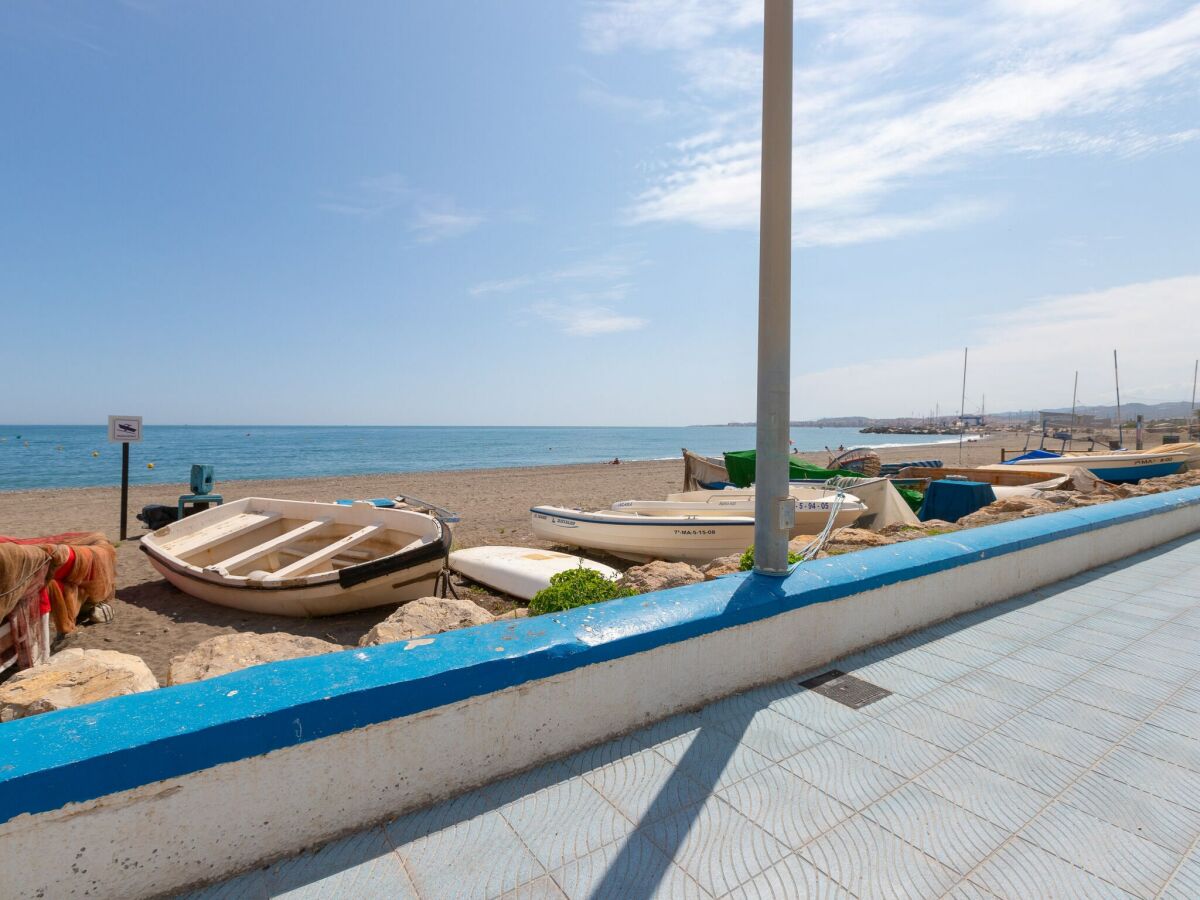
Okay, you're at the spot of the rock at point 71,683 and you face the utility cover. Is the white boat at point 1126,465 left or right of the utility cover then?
left

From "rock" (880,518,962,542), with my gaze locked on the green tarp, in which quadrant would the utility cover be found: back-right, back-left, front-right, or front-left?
back-left

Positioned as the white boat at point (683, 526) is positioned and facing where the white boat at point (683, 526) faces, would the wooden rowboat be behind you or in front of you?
in front

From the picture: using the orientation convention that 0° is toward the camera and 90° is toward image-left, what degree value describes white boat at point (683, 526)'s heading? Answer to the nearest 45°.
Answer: approximately 90°

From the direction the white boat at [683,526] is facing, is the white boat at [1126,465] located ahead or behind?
behind
